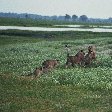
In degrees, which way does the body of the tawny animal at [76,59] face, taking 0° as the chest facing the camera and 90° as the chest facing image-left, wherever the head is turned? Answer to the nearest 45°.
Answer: approximately 270°

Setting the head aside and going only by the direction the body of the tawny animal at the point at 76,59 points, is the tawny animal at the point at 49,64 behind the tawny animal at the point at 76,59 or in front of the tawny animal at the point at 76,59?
behind
